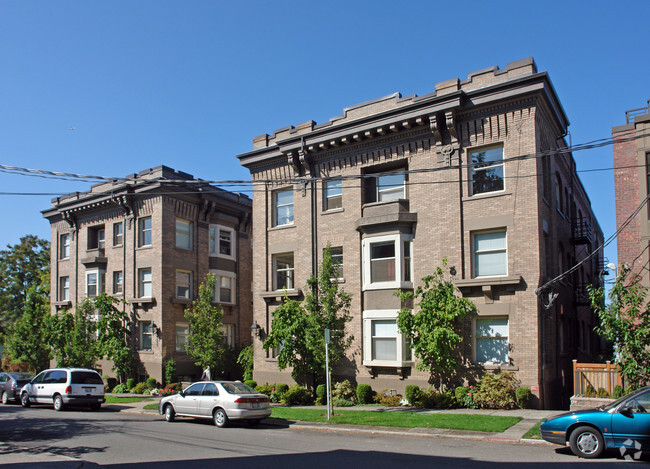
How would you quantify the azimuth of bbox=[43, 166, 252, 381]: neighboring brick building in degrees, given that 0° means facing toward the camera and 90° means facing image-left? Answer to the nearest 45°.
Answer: approximately 45°

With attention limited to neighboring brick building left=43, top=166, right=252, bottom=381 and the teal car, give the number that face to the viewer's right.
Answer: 0

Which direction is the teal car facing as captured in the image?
to the viewer's left

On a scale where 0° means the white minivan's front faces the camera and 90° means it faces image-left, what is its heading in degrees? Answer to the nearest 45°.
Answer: approximately 135°

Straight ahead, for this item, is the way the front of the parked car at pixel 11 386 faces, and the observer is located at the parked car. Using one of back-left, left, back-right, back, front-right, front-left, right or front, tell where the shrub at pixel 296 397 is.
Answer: back

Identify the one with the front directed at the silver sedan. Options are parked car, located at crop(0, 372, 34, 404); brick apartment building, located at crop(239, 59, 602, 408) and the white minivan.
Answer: the brick apartment building

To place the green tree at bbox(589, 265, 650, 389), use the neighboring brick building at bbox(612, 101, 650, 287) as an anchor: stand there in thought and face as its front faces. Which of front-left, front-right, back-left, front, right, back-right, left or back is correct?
front-left

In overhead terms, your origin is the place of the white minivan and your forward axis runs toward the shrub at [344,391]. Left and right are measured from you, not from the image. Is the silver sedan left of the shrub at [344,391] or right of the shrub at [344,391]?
right

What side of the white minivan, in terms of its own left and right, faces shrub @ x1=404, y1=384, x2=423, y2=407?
back

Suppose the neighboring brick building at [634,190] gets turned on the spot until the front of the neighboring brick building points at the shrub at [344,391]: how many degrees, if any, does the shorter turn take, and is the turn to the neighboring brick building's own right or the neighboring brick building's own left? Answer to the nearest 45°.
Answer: approximately 45° to the neighboring brick building's own right
